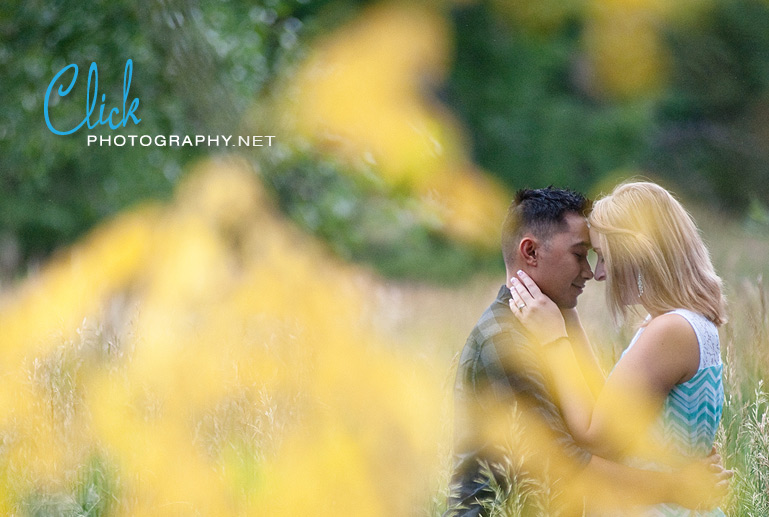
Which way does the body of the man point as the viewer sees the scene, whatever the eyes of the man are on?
to the viewer's right

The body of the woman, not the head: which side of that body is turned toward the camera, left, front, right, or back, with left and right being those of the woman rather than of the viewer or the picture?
left

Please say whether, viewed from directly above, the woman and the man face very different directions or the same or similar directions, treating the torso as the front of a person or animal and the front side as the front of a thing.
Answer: very different directions
